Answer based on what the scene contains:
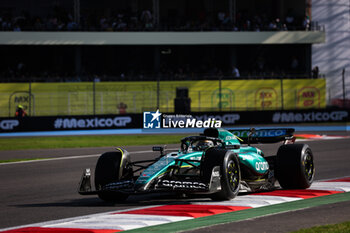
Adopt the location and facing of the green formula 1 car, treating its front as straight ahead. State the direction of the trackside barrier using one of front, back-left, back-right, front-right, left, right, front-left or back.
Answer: back-right

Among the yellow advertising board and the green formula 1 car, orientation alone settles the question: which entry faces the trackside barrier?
the yellow advertising board

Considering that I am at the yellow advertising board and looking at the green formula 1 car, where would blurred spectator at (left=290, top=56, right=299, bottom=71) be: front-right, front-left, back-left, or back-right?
back-left

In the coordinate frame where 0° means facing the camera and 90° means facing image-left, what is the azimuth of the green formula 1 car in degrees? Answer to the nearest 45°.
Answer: approximately 45°

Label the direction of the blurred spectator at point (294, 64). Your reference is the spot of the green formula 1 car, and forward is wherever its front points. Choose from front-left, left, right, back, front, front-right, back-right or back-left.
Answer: back-right

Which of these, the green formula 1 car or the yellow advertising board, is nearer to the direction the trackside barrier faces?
the green formula 1 car

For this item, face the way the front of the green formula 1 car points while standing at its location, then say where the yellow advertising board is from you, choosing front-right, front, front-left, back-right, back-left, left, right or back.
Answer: back-right

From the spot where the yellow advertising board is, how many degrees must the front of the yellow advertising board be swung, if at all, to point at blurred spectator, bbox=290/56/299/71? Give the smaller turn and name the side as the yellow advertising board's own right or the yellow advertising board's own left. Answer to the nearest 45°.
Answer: approximately 135° to the yellow advertising board's own left

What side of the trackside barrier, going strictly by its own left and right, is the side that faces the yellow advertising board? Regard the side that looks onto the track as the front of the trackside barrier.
back

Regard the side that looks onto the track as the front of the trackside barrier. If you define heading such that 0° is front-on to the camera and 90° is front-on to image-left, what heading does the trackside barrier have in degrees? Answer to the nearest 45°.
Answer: approximately 0°

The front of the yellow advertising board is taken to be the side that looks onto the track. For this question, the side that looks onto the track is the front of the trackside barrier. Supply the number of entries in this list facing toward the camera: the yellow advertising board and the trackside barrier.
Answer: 2
